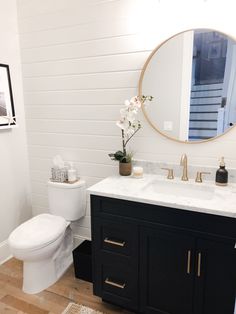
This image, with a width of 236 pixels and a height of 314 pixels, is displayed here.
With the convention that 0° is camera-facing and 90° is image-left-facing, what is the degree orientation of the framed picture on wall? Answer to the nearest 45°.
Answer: approximately 315°

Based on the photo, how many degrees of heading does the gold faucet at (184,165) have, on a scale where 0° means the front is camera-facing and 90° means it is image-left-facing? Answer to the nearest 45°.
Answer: approximately 45°

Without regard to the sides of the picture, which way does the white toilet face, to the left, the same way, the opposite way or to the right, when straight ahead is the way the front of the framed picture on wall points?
to the right

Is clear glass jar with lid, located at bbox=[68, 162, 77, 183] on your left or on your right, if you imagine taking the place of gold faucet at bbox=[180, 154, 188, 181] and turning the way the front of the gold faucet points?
on your right

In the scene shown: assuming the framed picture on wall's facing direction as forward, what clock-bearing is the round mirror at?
The round mirror is roughly at 12 o'clock from the framed picture on wall.

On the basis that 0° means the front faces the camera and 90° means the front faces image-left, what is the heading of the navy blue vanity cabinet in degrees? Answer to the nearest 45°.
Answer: approximately 45°
